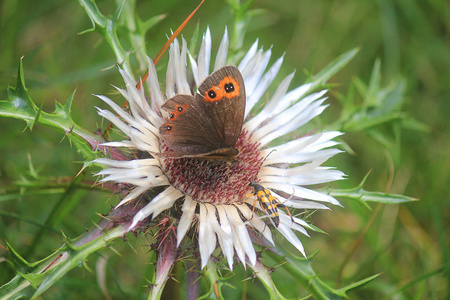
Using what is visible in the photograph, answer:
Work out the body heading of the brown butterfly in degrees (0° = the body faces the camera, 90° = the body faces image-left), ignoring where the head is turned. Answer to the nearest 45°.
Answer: approximately 270°

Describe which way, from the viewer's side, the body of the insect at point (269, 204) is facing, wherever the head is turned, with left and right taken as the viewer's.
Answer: facing away from the viewer and to the left of the viewer

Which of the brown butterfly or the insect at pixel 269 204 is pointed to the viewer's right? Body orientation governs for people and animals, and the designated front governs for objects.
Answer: the brown butterfly

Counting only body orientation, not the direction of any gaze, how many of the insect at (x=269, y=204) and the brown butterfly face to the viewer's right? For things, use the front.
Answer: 1
